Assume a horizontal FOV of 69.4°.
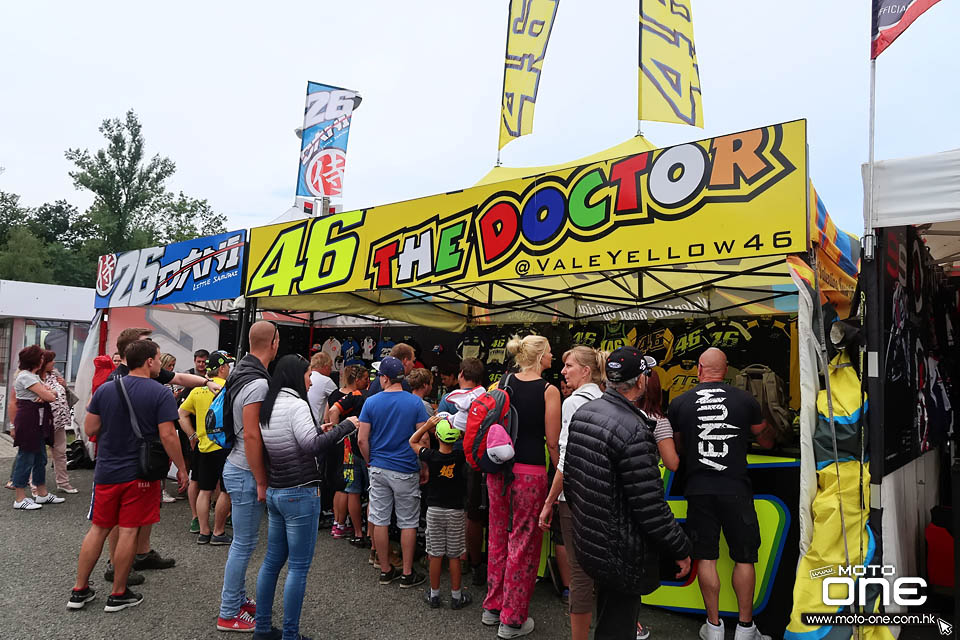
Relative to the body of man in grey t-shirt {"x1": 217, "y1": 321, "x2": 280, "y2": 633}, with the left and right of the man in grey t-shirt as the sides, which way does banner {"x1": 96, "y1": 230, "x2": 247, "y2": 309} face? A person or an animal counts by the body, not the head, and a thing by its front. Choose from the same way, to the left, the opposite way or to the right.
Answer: the opposite way

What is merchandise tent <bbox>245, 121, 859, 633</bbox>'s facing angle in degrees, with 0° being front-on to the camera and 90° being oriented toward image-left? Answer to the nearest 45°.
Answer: approximately 45°

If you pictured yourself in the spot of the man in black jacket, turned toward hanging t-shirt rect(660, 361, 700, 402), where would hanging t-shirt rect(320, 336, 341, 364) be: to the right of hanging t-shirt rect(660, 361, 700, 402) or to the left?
left

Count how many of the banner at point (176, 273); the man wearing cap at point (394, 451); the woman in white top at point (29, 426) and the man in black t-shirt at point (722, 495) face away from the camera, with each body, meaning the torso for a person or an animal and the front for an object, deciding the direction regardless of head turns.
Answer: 2

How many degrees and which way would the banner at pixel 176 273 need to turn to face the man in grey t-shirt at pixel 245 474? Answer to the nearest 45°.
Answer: approximately 45° to its left

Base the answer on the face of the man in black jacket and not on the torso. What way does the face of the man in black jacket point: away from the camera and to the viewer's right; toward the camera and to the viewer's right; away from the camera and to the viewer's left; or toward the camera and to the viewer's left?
away from the camera and to the viewer's right

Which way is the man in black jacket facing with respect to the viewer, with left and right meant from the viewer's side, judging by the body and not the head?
facing away from the viewer and to the right of the viewer

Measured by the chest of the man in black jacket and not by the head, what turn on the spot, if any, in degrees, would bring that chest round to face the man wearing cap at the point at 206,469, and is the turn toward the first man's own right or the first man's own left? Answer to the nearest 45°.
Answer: approximately 90° to the first man's own left

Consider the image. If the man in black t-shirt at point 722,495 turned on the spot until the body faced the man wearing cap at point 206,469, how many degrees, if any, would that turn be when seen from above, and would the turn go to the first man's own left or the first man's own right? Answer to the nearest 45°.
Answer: approximately 90° to the first man's own left

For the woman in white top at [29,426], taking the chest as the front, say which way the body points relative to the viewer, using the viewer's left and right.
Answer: facing to the right of the viewer

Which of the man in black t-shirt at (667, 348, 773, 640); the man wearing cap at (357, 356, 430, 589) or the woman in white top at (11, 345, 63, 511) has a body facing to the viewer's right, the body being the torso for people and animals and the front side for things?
the woman in white top

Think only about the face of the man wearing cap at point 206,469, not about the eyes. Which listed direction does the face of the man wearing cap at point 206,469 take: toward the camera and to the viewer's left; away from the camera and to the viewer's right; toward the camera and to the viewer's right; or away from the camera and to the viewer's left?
away from the camera and to the viewer's right

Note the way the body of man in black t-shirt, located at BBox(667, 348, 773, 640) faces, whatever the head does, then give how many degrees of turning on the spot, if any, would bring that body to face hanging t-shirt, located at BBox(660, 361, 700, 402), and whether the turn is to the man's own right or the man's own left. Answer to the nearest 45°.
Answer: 0° — they already face it

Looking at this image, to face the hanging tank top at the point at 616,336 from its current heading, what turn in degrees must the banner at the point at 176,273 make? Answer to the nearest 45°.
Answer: approximately 90° to its left

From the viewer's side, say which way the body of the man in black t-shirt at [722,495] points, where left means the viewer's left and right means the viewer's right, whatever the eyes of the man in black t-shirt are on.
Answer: facing away from the viewer
